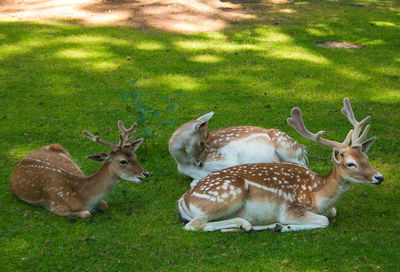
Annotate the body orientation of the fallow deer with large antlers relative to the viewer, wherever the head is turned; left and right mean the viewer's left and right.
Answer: facing to the right of the viewer

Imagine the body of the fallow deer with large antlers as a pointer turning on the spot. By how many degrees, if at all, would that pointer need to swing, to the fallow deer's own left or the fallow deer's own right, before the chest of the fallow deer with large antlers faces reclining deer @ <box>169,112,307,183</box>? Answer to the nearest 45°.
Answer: approximately 135° to the fallow deer's own left

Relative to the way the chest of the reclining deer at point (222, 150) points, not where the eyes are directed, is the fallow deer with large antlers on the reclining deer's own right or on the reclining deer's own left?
on the reclining deer's own left

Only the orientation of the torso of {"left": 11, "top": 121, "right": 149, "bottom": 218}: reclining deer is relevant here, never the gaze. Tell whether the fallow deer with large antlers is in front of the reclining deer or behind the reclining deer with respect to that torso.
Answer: in front

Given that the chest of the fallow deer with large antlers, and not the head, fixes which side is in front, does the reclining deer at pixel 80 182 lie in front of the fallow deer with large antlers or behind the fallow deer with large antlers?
behind

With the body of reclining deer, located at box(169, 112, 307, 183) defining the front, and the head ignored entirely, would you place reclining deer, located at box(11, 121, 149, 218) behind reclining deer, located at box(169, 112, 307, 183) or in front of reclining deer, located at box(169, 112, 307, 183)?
in front

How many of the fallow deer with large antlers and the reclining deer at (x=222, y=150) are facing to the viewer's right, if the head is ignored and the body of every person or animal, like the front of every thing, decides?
1

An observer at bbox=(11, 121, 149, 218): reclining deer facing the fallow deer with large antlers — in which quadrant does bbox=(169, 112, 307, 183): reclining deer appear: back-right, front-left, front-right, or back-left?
front-left

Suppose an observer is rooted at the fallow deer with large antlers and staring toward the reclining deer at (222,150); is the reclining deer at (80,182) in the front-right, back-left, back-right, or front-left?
front-left

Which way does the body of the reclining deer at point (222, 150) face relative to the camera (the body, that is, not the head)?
to the viewer's left

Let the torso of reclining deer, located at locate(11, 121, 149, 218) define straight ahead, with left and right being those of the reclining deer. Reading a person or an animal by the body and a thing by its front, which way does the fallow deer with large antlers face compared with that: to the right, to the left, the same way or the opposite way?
the same way

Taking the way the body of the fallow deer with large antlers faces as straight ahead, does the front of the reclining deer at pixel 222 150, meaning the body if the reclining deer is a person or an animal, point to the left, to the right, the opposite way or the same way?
the opposite way

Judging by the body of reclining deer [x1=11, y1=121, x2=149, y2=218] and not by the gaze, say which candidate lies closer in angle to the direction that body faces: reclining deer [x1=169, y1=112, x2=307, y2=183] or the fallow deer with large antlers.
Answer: the fallow deer with large antlers

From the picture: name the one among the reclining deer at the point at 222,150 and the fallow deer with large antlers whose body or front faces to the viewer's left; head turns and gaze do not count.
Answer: the reclining deer

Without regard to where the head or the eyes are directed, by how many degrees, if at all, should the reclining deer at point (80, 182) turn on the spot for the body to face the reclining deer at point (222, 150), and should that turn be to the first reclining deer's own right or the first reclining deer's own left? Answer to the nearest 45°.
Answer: approximately 45° to the first reclining deer's own left
